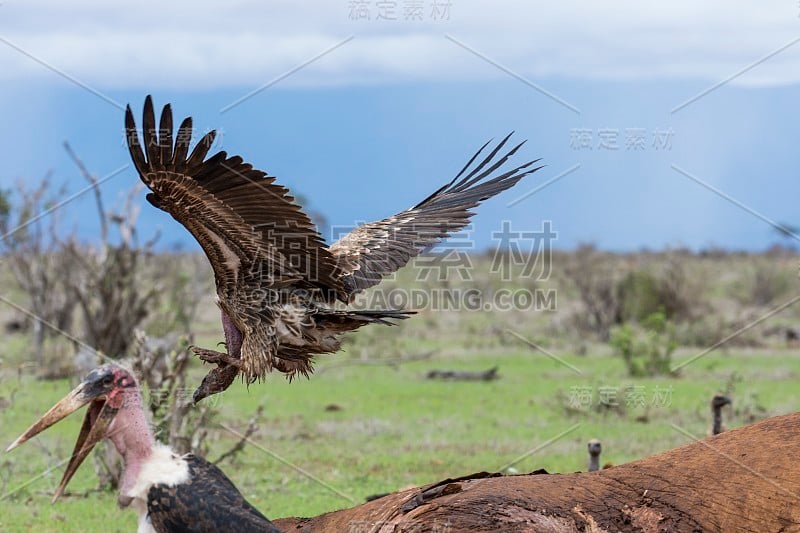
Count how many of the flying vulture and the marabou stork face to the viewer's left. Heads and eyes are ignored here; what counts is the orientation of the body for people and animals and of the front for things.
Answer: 2

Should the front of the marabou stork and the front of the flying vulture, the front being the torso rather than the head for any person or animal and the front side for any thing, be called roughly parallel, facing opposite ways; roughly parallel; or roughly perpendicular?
roughly parallel

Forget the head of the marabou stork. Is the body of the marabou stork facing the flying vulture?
no

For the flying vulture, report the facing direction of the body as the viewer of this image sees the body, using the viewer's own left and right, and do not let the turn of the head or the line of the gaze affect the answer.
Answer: facing to the left of the viewer

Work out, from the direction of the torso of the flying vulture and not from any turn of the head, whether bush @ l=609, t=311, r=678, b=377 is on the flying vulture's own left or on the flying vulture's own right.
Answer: on the flying vulture's own right

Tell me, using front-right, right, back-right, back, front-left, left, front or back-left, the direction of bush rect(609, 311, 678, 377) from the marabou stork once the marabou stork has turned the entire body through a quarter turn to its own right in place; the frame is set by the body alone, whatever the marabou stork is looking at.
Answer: front-right

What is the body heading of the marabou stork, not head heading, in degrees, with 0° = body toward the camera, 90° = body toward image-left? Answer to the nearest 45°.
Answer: approximately 90°

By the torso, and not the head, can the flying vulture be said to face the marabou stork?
no
